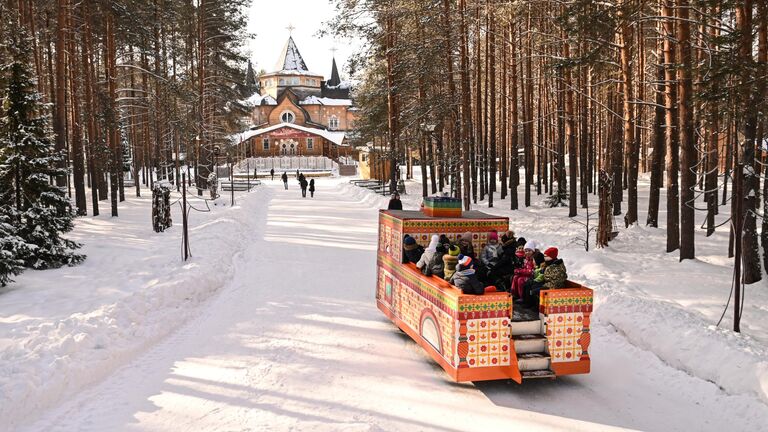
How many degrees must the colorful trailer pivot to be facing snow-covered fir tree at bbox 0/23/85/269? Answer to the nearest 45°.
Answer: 0° — it already faces it

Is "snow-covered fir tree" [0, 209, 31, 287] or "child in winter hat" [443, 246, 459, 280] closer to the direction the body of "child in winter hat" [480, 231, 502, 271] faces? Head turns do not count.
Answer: the child in winter hat

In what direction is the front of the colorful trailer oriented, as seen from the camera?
facing away from the viewer and to the left of the viewer

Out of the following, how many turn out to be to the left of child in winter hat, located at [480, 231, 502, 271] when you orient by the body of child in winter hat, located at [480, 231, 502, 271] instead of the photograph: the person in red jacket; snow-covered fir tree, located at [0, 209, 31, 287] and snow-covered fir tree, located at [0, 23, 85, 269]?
1

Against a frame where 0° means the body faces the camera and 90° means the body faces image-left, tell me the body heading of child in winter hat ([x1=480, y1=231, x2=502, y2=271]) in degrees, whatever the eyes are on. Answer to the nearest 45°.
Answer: approximately 45°

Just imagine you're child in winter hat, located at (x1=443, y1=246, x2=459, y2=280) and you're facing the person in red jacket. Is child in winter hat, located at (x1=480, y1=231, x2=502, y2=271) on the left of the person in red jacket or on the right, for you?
left

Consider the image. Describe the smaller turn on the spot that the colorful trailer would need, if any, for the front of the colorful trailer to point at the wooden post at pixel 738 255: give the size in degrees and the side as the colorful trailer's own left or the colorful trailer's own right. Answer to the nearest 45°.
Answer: approximately 90° to the colorful trailer's own right
